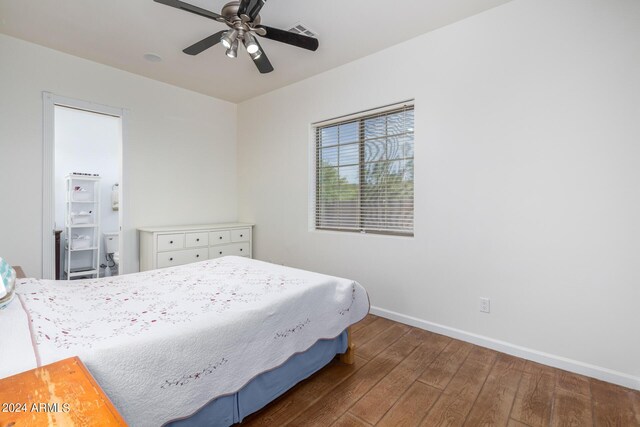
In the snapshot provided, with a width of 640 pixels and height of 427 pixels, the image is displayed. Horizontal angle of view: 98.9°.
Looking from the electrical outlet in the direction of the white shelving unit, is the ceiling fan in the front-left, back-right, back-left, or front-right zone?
front-left

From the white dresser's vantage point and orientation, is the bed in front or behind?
in front

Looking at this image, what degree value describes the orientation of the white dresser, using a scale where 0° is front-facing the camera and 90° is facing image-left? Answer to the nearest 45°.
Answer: approximately 315°

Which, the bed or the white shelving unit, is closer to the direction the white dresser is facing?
the bed

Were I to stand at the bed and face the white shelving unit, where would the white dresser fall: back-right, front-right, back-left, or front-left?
front-right

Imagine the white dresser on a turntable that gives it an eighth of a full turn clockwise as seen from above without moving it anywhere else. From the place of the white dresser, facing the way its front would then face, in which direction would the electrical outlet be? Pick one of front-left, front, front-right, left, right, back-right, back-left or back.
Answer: front-left

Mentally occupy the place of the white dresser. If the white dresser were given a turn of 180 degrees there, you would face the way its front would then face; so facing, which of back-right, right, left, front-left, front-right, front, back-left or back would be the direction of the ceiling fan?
back-left
